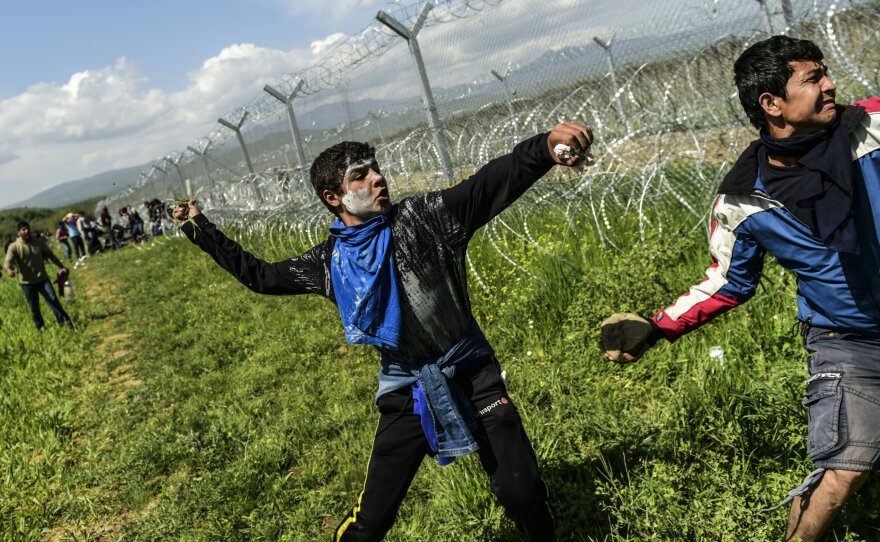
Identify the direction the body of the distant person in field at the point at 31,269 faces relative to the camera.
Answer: toward the camera

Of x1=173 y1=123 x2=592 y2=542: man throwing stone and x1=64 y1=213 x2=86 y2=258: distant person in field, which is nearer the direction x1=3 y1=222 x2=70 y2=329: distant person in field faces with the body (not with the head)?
the man throwing stone

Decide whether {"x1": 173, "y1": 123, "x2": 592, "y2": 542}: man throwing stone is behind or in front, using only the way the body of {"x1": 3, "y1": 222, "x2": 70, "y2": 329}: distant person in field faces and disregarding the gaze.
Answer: in front

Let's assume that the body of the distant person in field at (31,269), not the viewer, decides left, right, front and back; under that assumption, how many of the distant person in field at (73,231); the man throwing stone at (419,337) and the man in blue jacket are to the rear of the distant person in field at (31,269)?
1

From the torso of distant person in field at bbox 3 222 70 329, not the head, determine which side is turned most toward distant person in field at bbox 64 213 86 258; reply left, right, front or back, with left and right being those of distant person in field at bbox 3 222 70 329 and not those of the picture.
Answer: back

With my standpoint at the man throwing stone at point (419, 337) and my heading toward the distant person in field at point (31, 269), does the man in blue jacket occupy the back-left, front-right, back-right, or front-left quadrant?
back-right

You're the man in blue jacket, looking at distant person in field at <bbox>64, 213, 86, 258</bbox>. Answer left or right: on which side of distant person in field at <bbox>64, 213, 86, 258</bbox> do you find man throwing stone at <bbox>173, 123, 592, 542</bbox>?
left
